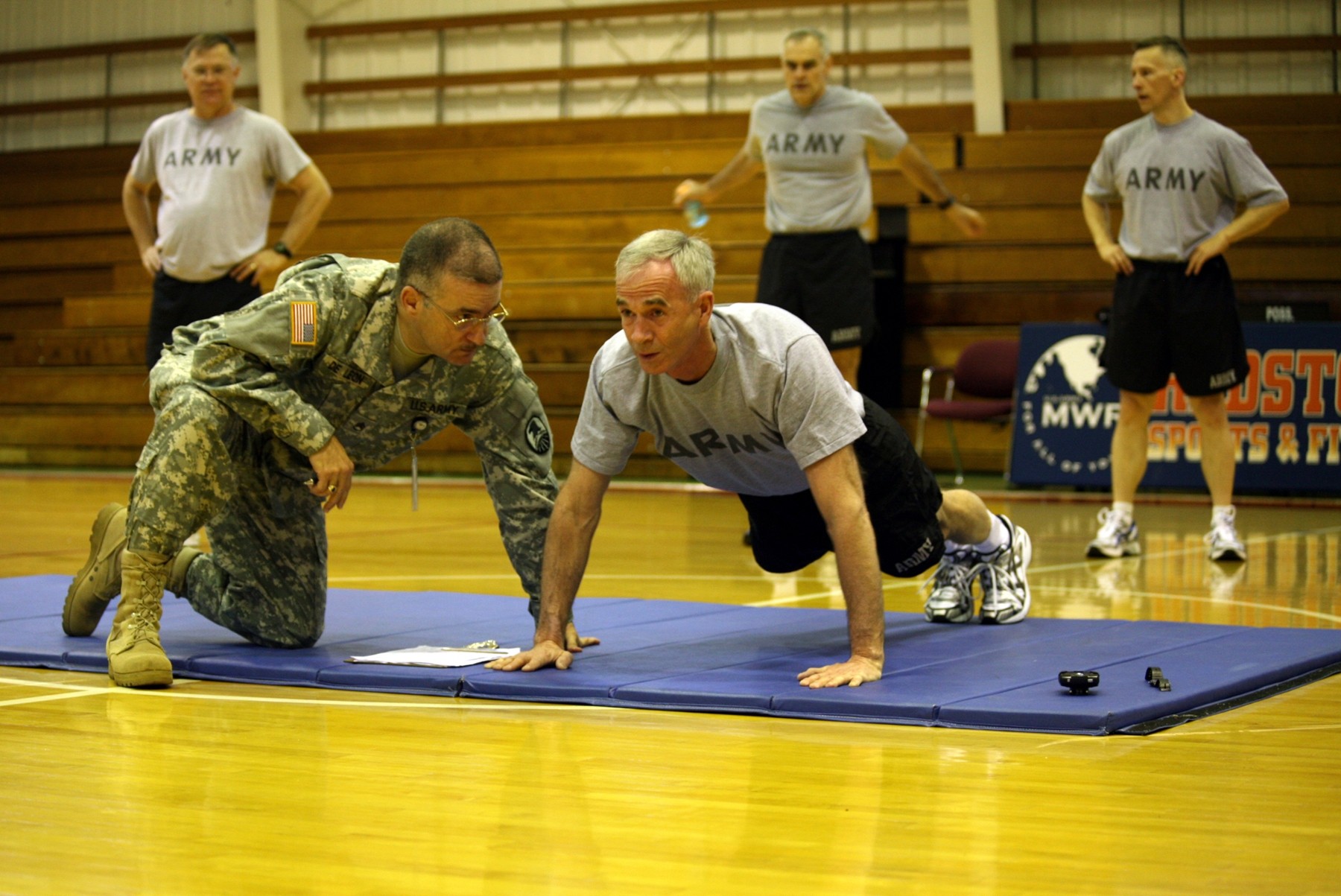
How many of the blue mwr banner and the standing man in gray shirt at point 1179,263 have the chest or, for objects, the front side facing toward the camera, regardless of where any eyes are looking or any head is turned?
2

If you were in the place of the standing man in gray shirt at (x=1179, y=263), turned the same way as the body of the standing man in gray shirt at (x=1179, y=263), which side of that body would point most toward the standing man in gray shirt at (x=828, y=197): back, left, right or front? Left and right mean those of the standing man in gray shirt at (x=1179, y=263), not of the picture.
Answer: right

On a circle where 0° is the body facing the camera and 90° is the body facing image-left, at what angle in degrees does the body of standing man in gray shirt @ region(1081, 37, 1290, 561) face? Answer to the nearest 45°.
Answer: approximately 0°

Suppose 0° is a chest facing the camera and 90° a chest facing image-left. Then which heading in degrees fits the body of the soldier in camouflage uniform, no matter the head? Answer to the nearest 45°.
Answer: approximately 315°

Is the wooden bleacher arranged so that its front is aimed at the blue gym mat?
yes

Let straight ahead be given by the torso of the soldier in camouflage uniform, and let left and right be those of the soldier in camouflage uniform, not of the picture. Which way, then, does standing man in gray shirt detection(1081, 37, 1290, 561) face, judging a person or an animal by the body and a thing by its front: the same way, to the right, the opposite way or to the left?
to the right

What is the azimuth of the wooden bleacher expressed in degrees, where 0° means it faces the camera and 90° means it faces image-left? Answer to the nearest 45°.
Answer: approximately 0°
